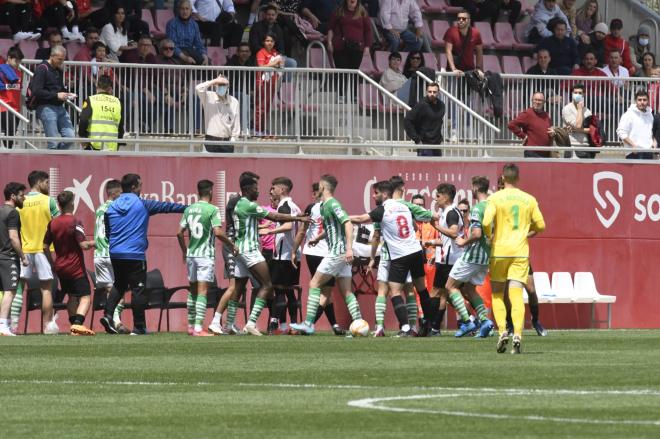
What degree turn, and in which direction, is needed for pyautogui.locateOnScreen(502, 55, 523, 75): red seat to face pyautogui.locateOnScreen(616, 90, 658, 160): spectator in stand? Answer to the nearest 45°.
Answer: approximately 45° to its left

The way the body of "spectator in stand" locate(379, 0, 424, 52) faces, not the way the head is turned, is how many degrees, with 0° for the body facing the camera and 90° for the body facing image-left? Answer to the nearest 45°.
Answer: approximately 0°

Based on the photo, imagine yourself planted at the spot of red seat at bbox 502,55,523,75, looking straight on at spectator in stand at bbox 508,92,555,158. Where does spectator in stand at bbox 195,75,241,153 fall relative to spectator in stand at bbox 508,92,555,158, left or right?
right

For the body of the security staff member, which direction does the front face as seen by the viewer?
away from the camera

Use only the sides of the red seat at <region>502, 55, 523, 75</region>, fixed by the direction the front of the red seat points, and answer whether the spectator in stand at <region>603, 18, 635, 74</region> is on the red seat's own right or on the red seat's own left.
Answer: on the red seat's own left

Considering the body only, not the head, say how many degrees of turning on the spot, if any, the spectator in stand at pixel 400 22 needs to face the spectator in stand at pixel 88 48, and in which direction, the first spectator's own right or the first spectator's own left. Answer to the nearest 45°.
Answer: approximately 45° to the first spectator's own right

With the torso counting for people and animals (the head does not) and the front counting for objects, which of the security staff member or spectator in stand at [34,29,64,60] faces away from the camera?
the security staff member
